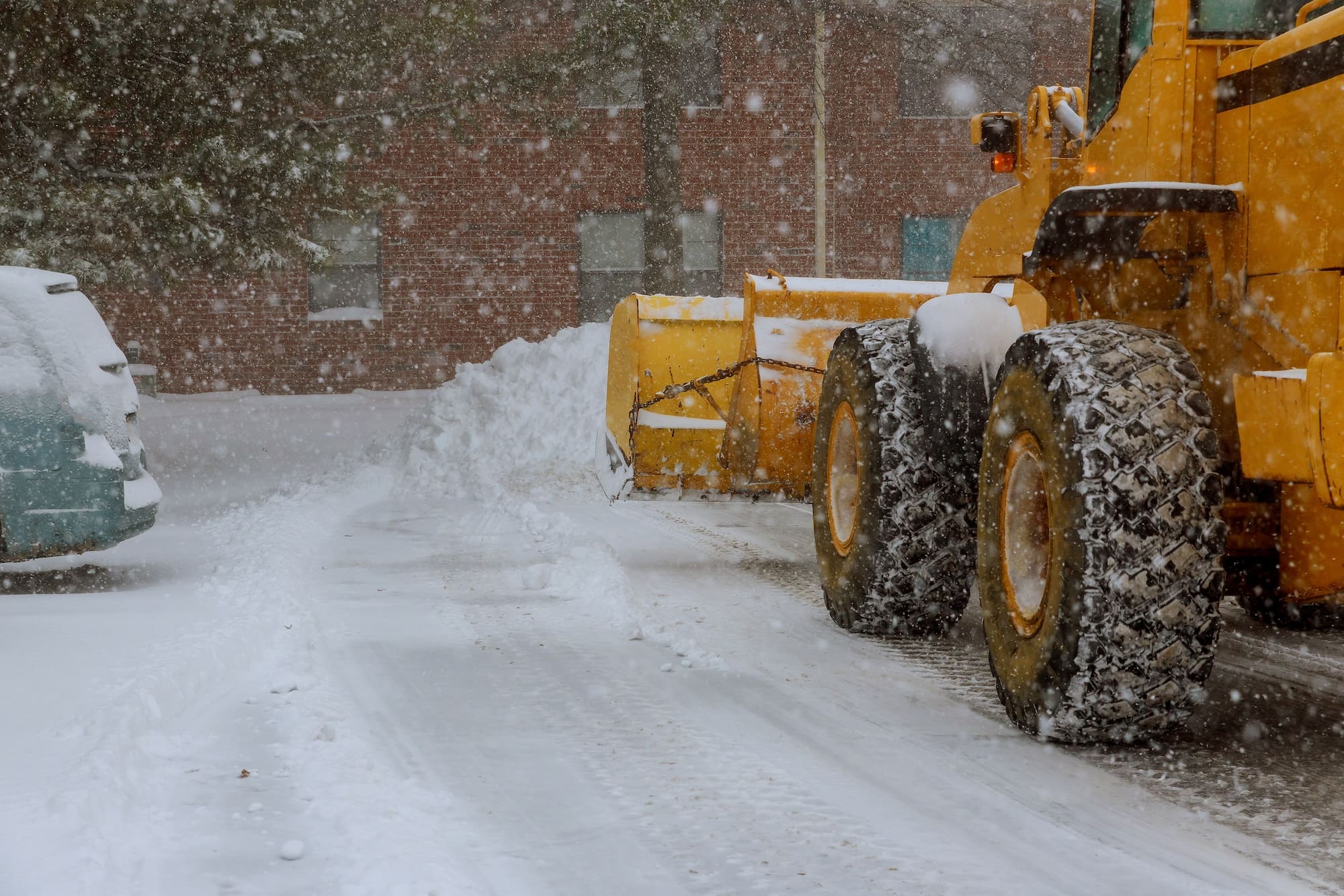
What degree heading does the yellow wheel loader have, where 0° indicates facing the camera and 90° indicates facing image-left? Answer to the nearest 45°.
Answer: approximately 135°

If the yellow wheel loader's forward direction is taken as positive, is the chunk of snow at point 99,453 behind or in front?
in front

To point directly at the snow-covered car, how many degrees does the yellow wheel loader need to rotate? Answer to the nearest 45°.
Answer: approximately 45° to its left

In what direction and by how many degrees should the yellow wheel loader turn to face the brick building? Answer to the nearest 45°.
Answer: approximately 45° to its right

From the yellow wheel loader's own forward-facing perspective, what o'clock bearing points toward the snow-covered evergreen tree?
The snow-covered evergreen tree is roughly at 12 o'clock from the yellow wheel loader.

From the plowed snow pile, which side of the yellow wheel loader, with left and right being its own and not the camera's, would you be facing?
front

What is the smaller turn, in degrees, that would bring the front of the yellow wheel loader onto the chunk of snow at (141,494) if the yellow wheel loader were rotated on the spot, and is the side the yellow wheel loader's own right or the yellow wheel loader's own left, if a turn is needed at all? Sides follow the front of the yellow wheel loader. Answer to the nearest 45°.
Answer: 0° — it already faces it
